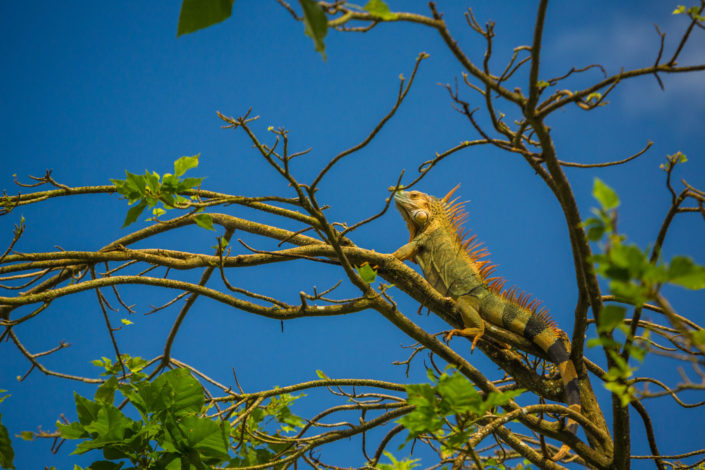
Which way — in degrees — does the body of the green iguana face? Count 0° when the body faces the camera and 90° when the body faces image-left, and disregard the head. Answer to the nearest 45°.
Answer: approximately 90°
